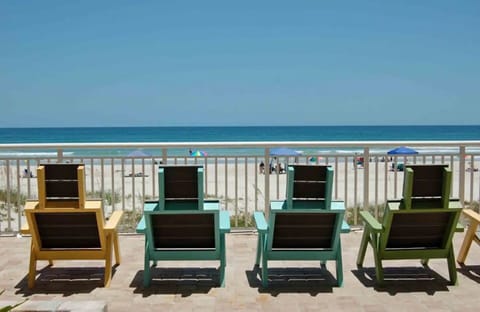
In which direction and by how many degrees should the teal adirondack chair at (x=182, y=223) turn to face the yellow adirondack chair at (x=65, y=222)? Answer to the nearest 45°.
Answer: approximately 90° to its left

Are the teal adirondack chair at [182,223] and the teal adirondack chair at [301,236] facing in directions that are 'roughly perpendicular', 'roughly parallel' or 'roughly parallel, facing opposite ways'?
roughly parallel

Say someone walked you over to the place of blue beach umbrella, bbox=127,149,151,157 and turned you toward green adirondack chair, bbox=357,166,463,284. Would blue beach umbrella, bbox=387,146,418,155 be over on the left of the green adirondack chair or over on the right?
left

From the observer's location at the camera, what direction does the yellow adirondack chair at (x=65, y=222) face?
facing away from the viewer

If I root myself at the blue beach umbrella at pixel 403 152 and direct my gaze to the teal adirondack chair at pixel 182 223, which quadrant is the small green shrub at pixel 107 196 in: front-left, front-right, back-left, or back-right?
front-right

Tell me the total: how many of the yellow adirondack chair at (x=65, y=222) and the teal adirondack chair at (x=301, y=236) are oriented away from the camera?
2

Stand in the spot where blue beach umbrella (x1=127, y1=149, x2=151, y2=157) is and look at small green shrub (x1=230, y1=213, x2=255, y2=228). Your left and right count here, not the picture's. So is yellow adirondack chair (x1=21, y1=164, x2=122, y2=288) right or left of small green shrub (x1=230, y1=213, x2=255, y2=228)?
right

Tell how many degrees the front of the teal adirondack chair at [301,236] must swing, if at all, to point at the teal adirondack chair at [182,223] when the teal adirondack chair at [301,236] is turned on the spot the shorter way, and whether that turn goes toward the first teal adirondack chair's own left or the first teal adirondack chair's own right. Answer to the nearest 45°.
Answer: approximately 90° to the first teal adirondack chair's own left

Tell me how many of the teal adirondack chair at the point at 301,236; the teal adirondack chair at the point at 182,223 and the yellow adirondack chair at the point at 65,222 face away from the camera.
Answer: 3

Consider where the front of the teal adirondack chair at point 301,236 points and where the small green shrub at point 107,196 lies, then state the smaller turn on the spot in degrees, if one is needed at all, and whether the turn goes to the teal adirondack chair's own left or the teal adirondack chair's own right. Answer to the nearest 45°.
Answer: approximately 45° to the teal adirondack chair's own left

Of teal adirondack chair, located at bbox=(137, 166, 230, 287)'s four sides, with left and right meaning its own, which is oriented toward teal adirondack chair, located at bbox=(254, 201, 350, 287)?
right

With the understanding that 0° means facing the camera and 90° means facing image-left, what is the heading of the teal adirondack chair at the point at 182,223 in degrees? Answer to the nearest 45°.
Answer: approximately 180°

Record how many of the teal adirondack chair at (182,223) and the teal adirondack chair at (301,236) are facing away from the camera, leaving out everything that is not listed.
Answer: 2

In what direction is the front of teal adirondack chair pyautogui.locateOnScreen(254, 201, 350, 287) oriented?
away from the camera
